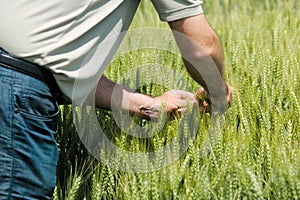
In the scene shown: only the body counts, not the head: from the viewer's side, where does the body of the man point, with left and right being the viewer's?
facing to the right of the viewer
